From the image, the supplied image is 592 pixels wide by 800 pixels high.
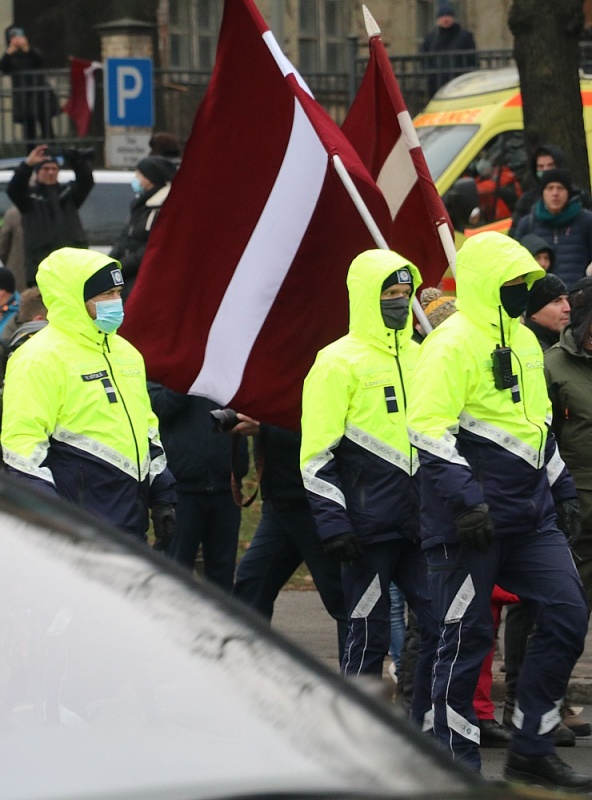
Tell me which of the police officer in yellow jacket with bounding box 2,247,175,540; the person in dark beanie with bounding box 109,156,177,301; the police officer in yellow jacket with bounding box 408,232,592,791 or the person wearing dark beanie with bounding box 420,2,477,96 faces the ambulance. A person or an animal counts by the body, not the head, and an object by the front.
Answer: the person wearing dark beanie with bounding box 420,2,477,96

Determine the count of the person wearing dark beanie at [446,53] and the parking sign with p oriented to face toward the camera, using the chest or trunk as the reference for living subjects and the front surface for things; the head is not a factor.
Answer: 2

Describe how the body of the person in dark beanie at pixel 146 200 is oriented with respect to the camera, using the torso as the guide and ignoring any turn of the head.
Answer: to the viewer's left

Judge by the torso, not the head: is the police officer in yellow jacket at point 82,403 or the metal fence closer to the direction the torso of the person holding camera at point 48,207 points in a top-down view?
the police officer in yellow jacket

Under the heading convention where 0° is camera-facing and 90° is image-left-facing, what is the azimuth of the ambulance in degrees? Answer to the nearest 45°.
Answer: approximately 45°

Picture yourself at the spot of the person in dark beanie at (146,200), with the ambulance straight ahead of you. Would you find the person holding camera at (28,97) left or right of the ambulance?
left

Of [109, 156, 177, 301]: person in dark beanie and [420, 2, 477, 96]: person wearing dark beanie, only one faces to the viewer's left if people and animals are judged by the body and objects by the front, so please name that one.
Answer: [109, 156, 177, 301]: person in dark beanie

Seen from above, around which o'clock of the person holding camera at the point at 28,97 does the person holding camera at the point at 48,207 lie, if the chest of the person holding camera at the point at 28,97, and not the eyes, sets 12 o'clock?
the person holding camera at the point at 48,207 is roughly at 12 o'clock from the person holding camera at the point at 28,97.
